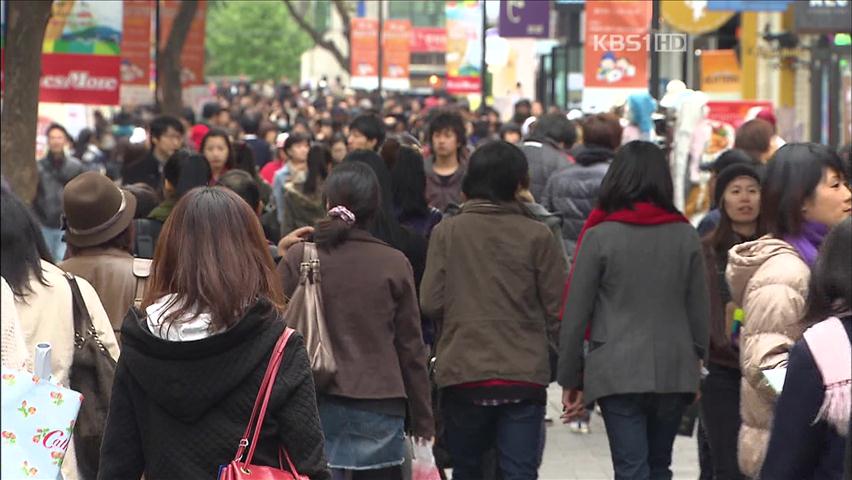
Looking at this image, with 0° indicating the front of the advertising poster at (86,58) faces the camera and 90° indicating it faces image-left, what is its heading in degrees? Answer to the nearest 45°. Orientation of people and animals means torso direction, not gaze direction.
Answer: approximately 0°

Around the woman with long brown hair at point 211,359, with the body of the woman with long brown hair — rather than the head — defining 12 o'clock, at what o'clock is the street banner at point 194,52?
The street banner is roughly at 12 o'clock from the woman with long brown hair.

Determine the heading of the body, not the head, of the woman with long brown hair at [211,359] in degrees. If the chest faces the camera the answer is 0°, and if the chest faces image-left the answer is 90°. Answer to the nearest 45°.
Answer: approximately 180°

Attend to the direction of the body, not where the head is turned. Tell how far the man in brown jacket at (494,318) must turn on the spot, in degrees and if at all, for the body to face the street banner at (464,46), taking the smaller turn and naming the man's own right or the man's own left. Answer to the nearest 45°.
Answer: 0° — they already face it

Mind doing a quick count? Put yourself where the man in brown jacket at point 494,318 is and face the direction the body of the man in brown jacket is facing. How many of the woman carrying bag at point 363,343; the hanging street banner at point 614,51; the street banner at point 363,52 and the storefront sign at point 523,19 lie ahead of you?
3

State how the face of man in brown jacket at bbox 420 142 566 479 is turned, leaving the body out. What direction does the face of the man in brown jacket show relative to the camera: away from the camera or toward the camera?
away from the camera

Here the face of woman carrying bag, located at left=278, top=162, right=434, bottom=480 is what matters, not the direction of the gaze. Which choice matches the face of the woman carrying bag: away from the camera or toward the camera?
away from the camera

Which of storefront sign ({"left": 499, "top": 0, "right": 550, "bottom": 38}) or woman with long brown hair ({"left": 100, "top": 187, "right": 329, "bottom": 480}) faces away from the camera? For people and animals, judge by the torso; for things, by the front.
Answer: the woman with long brown hair

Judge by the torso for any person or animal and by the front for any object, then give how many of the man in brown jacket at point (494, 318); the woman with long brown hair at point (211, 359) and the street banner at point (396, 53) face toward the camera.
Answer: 1

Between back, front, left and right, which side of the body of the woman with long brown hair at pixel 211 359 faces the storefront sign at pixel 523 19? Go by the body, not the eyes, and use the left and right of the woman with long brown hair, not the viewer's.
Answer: front

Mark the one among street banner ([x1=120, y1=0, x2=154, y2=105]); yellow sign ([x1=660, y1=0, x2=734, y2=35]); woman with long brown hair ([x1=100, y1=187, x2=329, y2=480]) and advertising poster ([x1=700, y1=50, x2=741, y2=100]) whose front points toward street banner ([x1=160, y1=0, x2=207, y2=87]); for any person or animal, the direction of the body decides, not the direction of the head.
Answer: the woman with long brown hair

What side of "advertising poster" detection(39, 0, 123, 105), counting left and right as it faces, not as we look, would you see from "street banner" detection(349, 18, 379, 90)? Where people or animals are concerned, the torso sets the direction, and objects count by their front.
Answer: back

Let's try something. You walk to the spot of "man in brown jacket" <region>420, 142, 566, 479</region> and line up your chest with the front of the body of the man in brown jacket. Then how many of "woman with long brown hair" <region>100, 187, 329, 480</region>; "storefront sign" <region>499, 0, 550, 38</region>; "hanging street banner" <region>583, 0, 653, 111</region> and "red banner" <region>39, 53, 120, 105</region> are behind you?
1

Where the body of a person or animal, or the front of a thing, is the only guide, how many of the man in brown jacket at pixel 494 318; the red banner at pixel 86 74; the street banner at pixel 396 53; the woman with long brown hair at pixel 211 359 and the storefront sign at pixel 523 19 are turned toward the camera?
3

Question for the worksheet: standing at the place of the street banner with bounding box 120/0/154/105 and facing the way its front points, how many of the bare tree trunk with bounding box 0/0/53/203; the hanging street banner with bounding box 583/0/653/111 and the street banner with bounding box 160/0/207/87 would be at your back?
1
